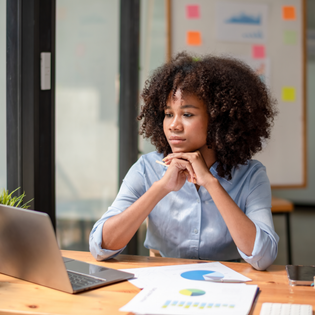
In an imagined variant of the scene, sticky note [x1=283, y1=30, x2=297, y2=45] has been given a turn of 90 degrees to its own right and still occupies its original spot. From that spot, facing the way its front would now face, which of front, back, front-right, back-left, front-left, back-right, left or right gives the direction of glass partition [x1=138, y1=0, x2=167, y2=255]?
front-left

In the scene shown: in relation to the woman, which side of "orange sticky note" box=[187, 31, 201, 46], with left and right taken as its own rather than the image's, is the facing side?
front

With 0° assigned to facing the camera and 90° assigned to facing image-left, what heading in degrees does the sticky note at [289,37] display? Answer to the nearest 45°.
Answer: approximately 0°

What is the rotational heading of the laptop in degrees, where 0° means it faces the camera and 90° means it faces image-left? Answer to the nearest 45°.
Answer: approximately 225°

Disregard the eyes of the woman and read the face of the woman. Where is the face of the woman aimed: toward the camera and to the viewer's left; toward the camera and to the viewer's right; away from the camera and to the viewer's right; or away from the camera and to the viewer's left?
toward the camera and to the viewer's left

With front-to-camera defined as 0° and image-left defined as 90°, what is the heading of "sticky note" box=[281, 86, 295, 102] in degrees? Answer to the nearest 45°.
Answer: approximately 0°
